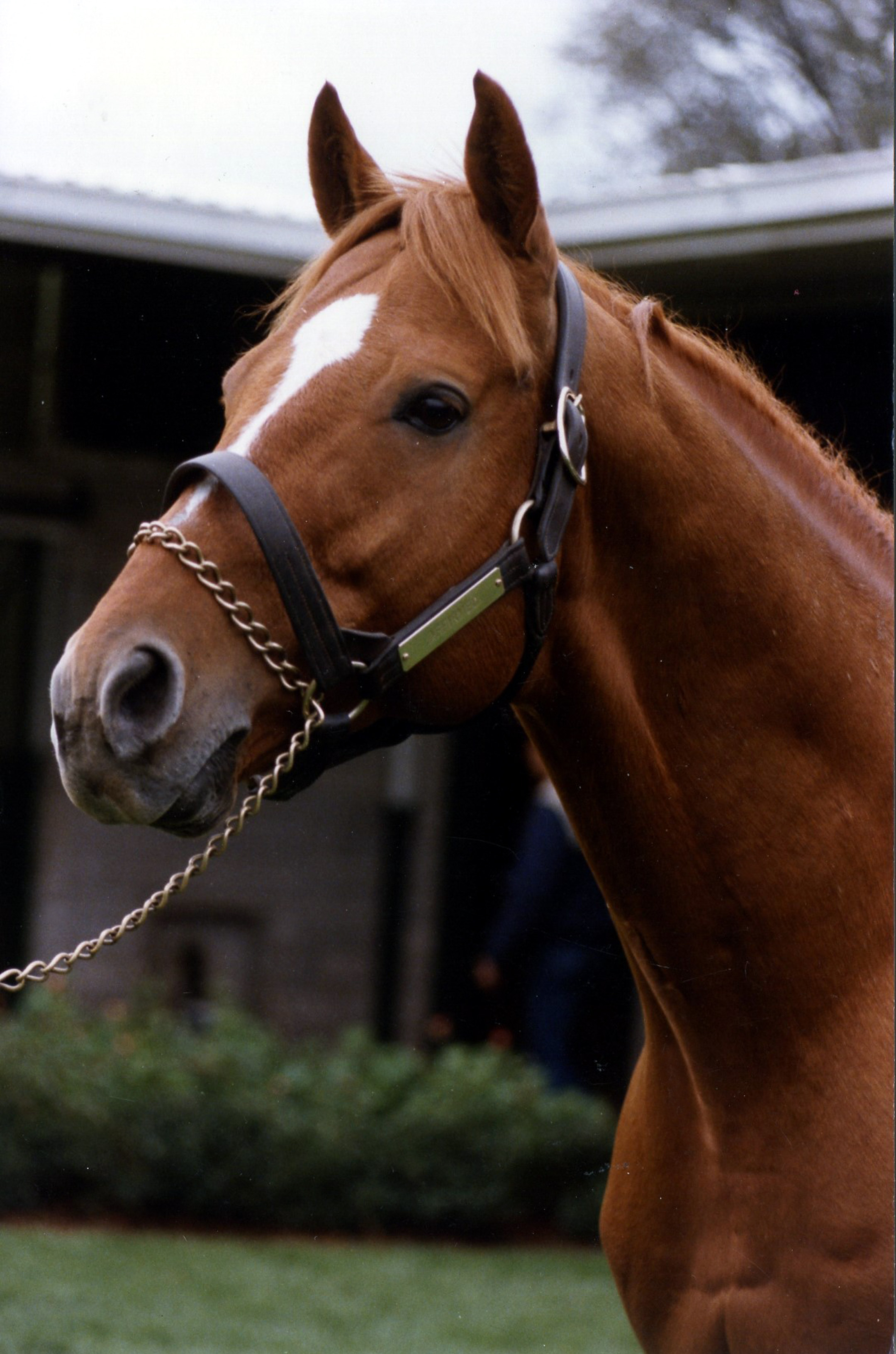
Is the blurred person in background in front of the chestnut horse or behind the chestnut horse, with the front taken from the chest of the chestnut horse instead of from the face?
behind

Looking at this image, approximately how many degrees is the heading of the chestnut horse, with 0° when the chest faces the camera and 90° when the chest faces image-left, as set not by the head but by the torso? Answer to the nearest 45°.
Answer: approximately 45°

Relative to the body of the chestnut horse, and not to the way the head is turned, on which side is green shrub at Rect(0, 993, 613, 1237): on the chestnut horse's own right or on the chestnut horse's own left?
on the chestnut horse's own right
